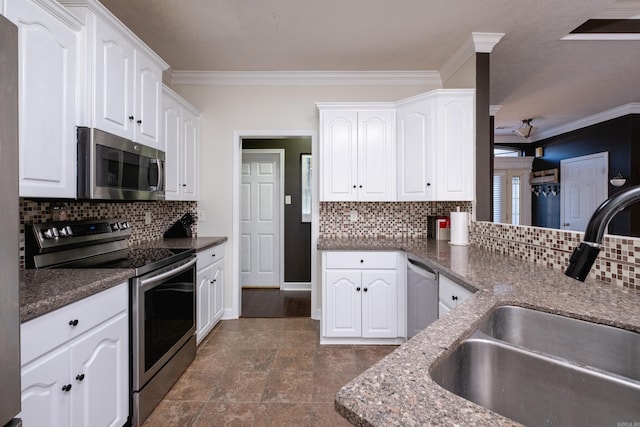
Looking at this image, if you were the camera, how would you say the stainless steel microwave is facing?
facing the viewer and to the right of the viewer

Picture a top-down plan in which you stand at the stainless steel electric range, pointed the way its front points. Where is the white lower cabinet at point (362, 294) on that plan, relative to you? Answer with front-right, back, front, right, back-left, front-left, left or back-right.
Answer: front-left

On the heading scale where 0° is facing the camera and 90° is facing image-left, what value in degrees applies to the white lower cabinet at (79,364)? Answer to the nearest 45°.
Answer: approximately 315°

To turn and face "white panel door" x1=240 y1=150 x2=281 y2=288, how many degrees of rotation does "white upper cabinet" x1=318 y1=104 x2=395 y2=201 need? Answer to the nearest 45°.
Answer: approximately 135° to its right

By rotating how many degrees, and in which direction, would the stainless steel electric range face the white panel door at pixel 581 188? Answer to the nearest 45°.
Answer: approximately 45° to its left

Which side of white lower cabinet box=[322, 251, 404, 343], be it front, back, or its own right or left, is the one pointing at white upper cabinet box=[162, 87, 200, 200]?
right

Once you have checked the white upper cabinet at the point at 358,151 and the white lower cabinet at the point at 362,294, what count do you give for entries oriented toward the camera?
2

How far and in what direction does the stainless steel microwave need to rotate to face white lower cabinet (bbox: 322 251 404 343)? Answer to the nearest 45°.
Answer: approximately 45° to its left
